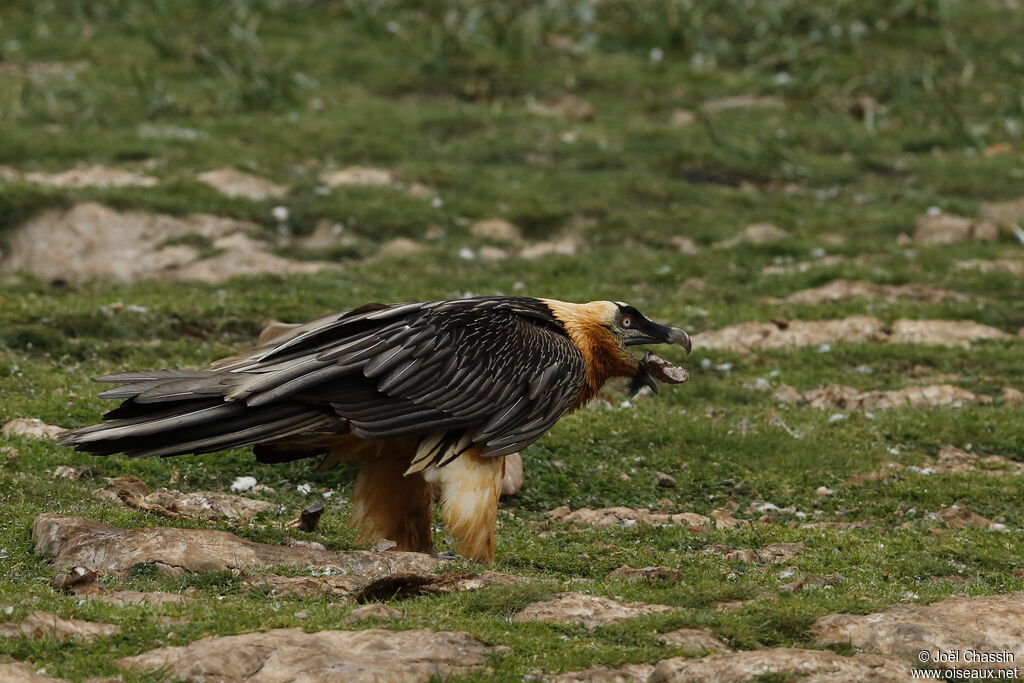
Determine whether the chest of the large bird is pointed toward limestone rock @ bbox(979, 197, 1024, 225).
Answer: no

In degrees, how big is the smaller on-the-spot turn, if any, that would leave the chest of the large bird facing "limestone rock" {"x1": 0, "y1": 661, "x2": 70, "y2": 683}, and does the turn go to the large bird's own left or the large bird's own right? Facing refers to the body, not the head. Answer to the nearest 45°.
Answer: approximately 135° to the large bird's own right

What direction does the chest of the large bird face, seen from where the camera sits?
to the viewer's right
